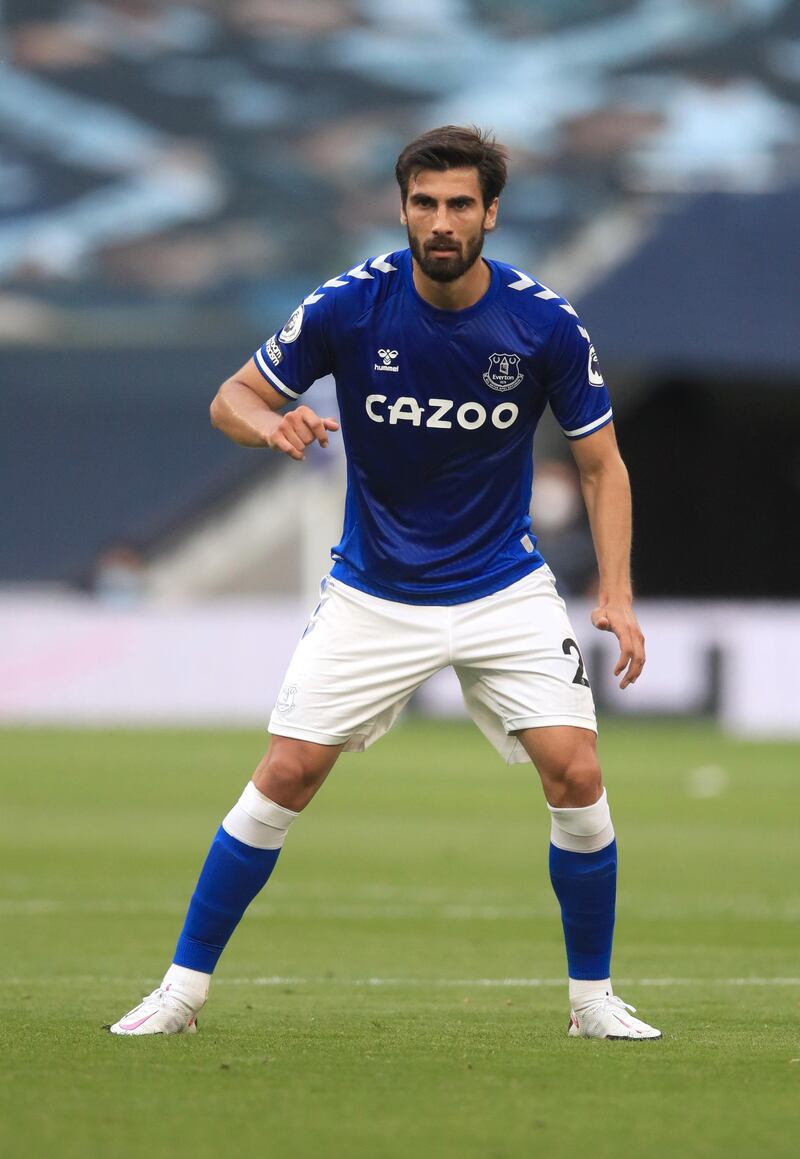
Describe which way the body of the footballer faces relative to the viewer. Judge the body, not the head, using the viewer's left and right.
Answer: facing the viewer
